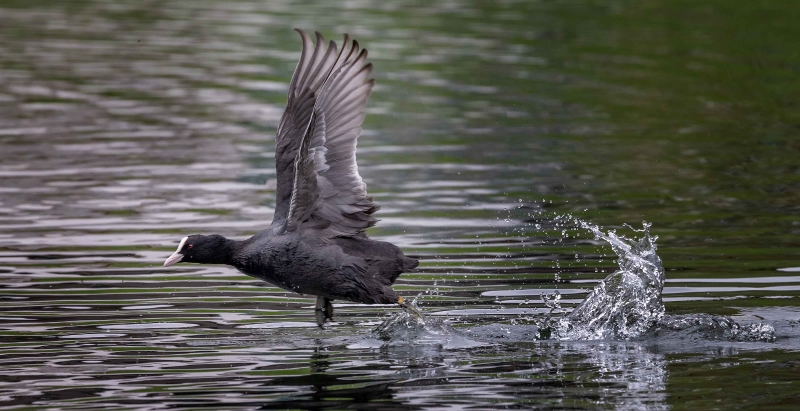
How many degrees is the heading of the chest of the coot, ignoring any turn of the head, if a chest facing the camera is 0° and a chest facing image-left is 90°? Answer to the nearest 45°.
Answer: approximately 90°
